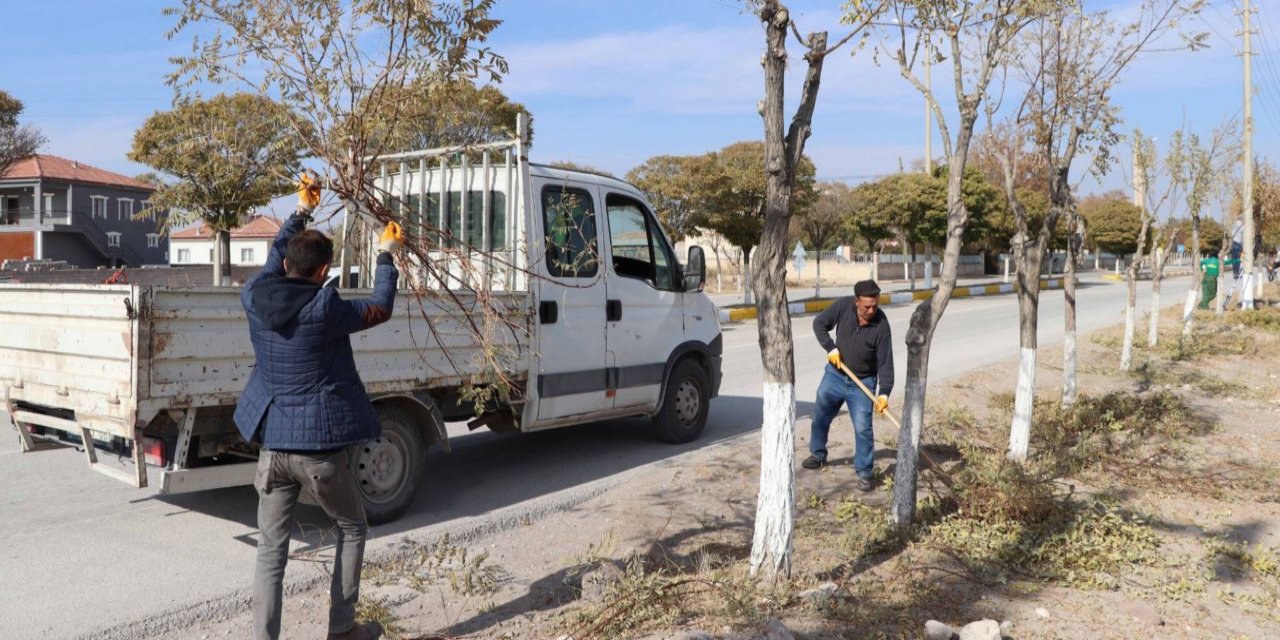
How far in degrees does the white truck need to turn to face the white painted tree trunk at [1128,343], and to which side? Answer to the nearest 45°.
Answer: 0° — it already faces it

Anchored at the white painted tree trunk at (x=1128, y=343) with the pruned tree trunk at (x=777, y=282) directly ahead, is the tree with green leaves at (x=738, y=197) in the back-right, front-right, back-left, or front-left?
back-right

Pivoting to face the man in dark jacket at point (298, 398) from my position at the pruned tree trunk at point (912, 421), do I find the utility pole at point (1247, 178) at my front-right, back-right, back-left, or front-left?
back-right

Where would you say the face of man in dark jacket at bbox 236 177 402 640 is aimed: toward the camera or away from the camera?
away from the camera

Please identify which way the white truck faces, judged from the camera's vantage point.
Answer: facing away from the viewer and to the right of the viewer
